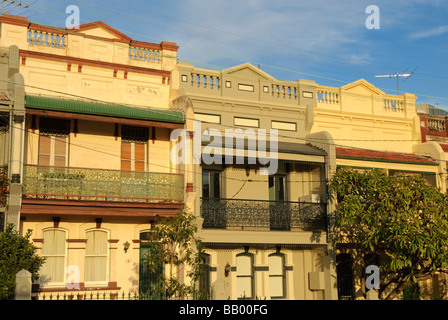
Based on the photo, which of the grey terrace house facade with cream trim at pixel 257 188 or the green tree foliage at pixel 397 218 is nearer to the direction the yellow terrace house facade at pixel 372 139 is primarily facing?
the green tree foliage

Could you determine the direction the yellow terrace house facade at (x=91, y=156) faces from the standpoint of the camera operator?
facing the viewer

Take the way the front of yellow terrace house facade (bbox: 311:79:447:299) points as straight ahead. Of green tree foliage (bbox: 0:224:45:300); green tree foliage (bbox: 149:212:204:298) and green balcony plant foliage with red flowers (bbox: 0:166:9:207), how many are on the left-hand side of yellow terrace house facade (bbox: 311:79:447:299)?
0

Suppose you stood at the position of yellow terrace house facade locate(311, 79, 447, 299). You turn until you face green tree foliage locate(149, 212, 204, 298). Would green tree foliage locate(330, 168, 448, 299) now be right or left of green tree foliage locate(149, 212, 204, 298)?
left

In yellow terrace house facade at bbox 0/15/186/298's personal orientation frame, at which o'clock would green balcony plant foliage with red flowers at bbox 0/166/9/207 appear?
The green balcony plant foliage with red flowers is roughly at 2 o'clock from the yellow terrace house facade.

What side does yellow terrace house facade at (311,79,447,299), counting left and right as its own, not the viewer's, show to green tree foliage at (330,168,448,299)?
front

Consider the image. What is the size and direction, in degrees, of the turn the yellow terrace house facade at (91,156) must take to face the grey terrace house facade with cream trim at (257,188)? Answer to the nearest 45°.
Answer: approximately 90° to its left
